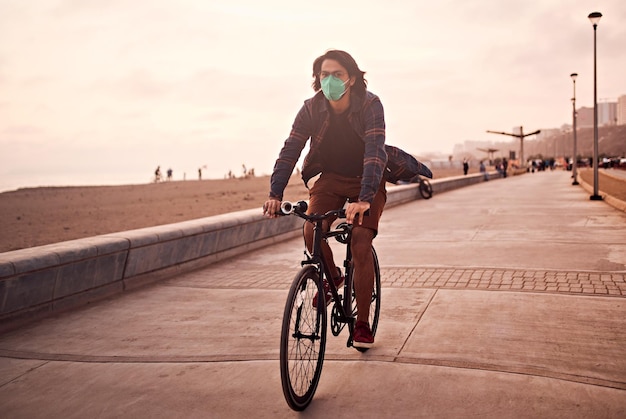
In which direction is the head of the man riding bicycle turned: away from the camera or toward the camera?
toward the camera

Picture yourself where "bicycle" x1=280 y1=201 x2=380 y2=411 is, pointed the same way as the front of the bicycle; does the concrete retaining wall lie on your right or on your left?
on your right

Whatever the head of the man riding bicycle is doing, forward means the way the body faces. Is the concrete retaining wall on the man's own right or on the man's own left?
on the man's own right

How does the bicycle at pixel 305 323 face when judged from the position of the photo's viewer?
facing the viewer and to the left of the viewer
